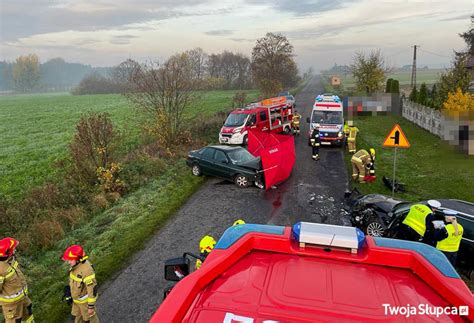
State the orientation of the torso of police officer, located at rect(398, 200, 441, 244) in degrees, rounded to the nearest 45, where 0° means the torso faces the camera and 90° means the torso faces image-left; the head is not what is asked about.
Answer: approximately 225°

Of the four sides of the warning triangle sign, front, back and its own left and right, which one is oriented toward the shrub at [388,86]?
back

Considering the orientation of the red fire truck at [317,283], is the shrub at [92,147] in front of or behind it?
in front

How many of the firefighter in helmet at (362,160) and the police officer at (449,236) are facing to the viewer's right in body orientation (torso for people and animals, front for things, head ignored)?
1

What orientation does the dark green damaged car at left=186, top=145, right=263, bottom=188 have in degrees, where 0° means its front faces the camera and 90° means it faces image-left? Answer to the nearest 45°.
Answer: approximately 315°

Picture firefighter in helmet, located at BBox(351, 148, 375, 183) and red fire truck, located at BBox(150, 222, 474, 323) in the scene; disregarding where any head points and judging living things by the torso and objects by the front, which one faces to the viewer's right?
the firefighter in helmet

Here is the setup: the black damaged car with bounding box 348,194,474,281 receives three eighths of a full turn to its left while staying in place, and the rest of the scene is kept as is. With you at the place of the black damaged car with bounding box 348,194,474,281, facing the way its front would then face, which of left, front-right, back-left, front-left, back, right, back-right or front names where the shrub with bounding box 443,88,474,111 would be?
back

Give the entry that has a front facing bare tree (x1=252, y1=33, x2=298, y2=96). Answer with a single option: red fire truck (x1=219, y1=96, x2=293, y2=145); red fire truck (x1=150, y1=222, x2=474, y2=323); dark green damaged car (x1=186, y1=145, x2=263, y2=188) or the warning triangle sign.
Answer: red fire truck (x1=150, y1=222, x2=474, y2=323)

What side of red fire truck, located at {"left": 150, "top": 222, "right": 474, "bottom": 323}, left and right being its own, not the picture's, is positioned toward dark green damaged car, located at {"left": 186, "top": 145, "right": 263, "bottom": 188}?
front

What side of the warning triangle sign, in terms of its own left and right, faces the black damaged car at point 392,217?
front

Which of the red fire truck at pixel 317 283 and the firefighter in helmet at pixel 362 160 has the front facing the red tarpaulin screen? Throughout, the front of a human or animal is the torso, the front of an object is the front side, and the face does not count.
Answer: the red fire truck

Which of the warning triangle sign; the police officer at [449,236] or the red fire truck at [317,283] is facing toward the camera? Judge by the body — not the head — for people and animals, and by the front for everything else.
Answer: the warning triangle sign

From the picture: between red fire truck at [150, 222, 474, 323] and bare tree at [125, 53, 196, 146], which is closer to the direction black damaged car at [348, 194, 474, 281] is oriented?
the bare tree

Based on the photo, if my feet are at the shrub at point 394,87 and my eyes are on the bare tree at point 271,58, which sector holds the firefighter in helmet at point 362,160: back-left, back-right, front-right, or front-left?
back-left

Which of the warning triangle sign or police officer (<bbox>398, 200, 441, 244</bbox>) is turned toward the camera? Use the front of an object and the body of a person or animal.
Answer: the warning triangle sign

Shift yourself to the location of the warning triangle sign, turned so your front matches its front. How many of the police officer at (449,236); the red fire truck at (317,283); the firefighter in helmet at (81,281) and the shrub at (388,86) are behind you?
1

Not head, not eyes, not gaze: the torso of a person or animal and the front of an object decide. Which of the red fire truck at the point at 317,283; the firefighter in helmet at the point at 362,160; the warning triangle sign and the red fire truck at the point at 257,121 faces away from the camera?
the red fire truck at the point at 317,283
